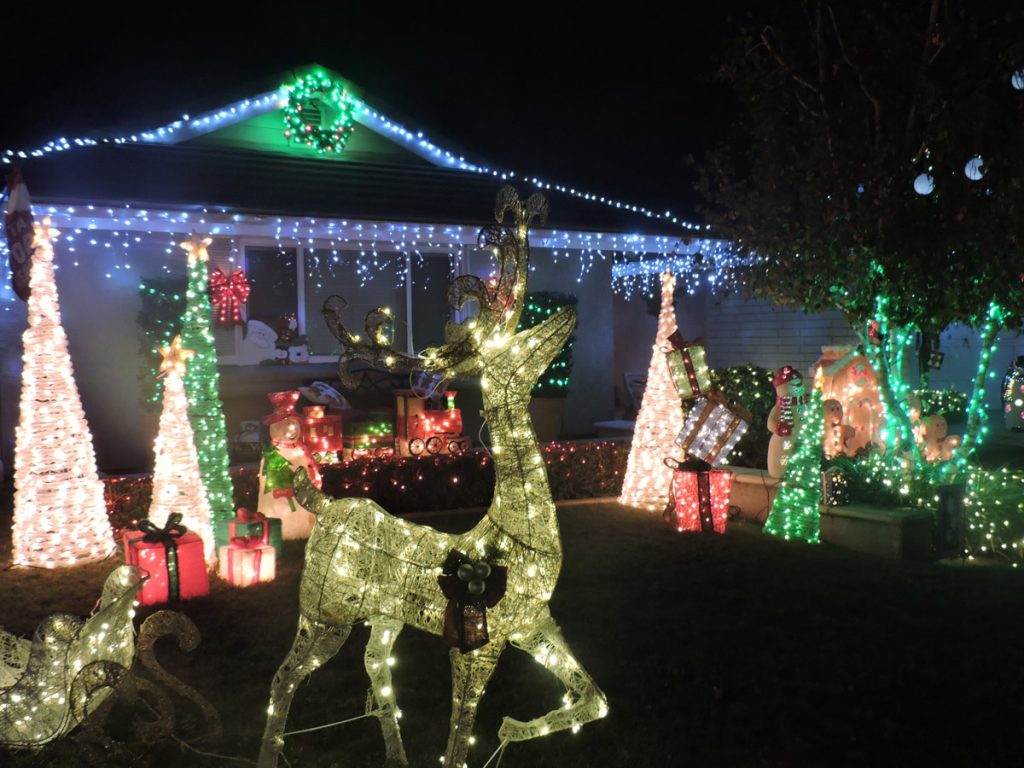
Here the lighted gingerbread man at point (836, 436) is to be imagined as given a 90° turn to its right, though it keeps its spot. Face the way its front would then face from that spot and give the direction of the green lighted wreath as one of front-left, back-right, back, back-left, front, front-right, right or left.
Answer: front

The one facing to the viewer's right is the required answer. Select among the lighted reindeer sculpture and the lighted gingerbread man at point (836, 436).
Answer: the lighted reindeer sculpture

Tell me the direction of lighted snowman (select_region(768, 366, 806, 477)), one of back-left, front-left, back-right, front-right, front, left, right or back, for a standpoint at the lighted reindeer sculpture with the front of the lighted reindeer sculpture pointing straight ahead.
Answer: front-left

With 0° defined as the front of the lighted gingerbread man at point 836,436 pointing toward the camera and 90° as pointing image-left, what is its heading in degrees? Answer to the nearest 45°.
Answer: approximately 0°

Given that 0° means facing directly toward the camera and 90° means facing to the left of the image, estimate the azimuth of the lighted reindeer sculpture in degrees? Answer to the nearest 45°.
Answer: approximately 270°

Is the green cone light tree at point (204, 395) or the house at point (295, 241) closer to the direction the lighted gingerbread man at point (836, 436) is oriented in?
the green cone light tree

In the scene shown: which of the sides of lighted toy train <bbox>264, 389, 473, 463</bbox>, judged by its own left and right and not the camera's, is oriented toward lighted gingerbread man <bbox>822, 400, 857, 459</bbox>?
front

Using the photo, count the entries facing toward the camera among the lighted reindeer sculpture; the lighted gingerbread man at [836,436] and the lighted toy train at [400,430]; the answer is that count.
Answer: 1

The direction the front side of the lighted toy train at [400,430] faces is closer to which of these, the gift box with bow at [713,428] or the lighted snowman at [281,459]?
the gift box with bow

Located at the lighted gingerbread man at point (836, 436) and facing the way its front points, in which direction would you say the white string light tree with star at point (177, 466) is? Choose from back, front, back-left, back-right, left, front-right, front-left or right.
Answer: front-right

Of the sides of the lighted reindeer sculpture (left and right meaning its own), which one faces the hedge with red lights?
left

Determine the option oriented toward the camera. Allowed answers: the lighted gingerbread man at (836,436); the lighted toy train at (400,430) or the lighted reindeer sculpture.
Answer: the lighted gingerbread man

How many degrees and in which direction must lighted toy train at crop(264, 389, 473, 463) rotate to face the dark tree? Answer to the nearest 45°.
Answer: approximately 45° to its right

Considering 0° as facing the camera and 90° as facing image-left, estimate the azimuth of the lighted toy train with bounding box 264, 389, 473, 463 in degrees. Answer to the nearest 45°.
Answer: approximately 270°

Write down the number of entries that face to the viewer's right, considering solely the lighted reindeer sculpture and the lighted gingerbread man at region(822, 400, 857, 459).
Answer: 1
